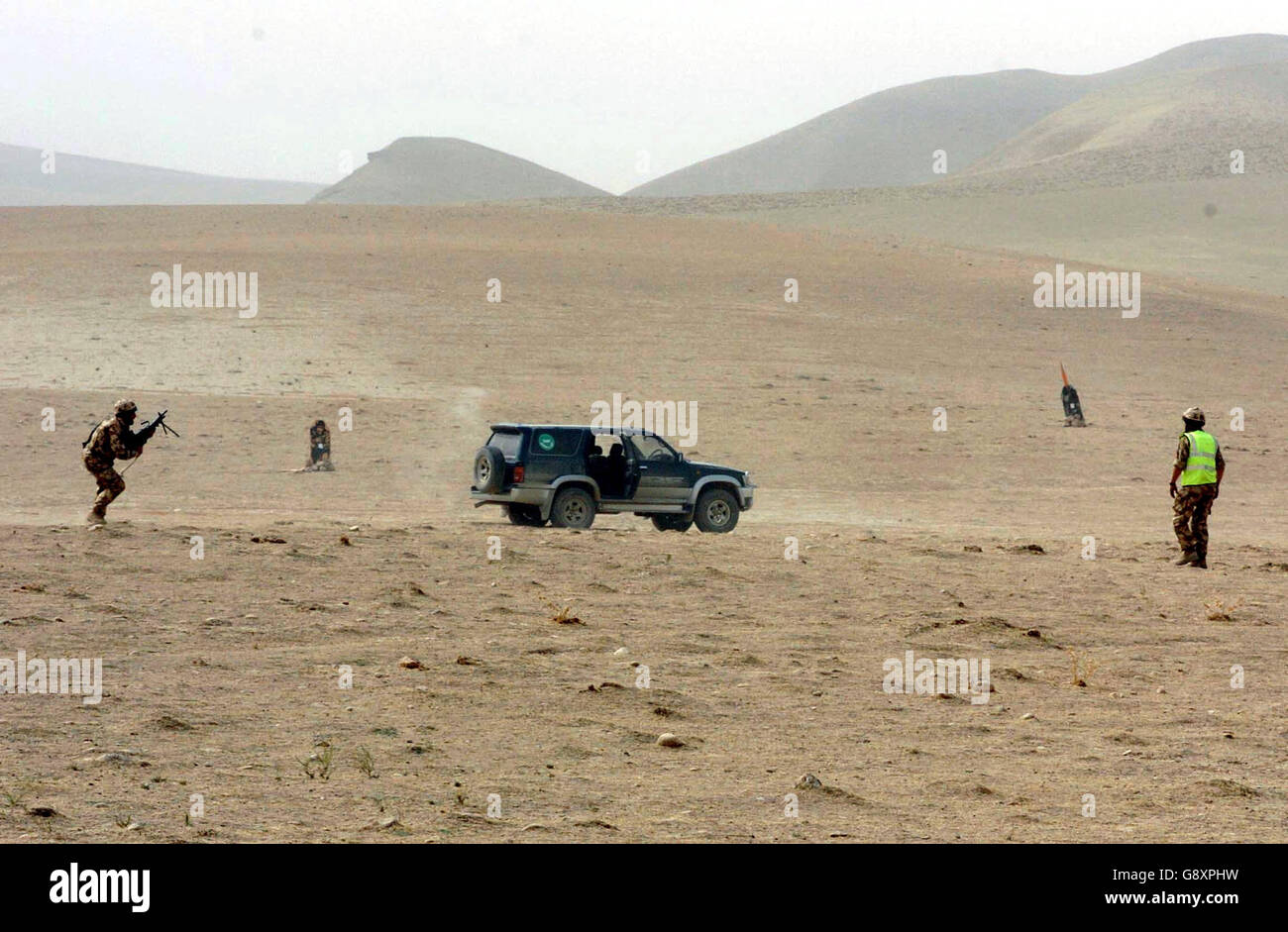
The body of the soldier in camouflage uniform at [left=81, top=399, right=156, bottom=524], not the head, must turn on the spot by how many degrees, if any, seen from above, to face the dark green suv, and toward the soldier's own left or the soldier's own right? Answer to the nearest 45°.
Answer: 0° — they already face it

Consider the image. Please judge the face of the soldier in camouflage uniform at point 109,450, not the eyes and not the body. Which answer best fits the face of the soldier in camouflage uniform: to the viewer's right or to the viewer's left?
to the viewer's right

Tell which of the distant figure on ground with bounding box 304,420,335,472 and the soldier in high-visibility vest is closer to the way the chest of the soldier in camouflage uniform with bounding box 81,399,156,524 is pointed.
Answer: the soldier in high-visibility vest

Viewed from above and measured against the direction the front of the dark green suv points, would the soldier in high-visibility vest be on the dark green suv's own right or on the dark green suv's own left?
on the dark green suv's own right

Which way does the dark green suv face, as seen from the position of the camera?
facing away from the viewer and to the right of the viewer

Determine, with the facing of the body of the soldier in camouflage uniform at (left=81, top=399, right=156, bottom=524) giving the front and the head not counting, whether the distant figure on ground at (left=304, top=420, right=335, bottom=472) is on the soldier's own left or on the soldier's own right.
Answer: on the soldier's own left

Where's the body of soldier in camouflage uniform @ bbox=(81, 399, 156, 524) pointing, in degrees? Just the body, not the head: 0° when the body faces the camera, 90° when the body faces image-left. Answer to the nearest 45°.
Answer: approximately 270°

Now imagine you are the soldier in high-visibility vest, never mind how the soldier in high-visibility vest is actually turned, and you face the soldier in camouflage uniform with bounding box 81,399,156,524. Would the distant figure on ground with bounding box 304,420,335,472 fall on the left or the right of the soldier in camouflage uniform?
right
